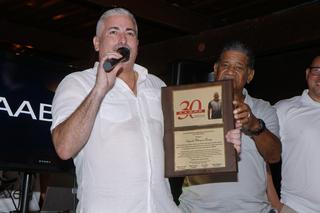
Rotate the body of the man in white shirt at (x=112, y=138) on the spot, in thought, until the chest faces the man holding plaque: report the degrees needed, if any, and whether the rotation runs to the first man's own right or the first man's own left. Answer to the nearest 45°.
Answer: approximately 90° to the first man's own left

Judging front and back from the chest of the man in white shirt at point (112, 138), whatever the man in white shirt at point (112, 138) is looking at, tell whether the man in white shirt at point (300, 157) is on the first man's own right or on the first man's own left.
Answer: on the first man's own left

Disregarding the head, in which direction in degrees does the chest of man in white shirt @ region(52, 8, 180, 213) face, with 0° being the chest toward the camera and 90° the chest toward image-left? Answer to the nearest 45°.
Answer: approximately 315°
